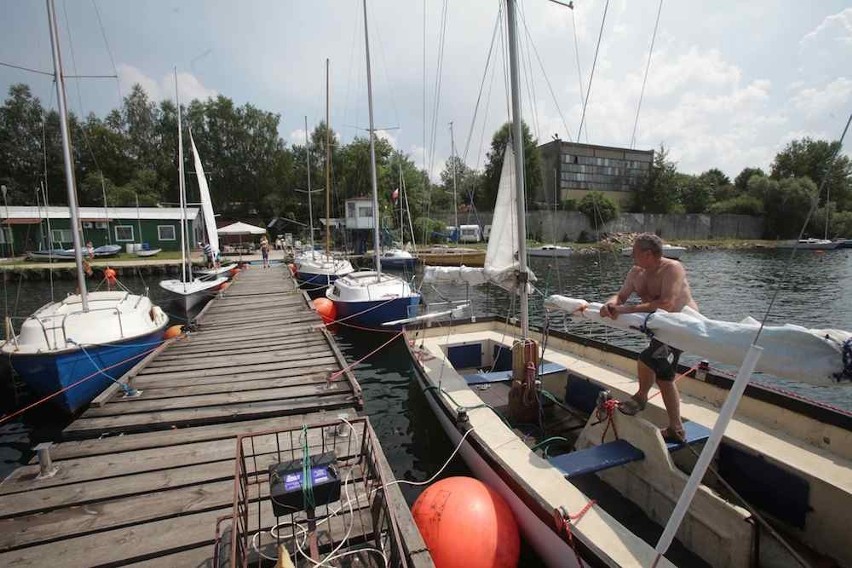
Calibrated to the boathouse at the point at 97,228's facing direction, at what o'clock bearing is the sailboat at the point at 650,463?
The sailboat is roughly at 12 o'clock from the boathouse.

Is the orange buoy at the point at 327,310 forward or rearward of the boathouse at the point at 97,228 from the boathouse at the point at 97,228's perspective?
forward

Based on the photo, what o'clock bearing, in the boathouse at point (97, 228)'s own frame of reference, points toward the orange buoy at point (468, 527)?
The orange buoy is roughly at 12 o'clock from the boathouse.

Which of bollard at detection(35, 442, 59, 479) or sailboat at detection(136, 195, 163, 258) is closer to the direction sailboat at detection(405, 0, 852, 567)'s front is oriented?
the sailboat

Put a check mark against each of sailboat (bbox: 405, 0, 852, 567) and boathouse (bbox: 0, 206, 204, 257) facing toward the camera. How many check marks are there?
1

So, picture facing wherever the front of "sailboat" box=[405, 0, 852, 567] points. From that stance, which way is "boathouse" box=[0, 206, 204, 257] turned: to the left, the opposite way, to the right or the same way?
the opposite way

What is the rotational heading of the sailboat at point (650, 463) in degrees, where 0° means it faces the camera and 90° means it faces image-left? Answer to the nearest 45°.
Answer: approximately 135°

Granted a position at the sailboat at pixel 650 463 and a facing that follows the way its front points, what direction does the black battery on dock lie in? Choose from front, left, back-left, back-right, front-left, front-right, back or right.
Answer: left

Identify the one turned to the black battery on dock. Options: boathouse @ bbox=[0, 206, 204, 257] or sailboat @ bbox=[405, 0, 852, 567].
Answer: the boathouse
